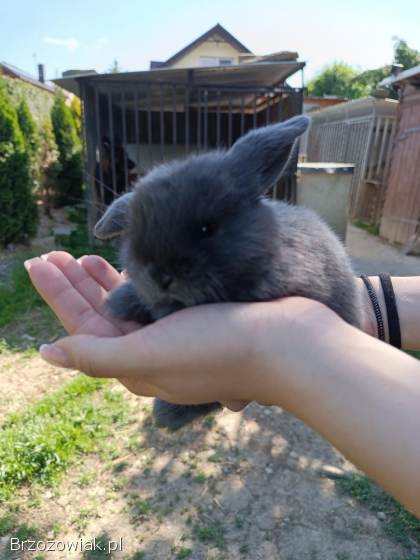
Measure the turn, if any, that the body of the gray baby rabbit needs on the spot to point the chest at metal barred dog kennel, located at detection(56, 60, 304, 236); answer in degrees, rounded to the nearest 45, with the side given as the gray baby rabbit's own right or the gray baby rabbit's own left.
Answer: approximately 135° to the gray baby rabbit's own right

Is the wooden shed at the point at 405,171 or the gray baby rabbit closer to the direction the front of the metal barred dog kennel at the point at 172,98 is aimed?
the gray baby rabbit

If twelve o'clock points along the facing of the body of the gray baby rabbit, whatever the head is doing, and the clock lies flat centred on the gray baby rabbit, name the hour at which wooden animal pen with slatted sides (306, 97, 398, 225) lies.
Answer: The wooden animal pen with slatted sides is roughly at 5 o'clock from the gray baby rabbit.

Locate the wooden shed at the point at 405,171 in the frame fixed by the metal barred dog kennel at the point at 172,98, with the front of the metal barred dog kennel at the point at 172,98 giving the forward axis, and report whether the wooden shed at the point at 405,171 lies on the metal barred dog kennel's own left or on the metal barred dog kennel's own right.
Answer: on the metal barred dog kennel's own left

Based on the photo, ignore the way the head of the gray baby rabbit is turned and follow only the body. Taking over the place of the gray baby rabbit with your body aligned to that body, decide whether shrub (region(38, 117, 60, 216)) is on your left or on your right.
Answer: on your right

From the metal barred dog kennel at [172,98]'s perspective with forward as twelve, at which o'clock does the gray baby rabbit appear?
The gray baby rabbit is roughly at 12 o'clock from the metal barred dog kennel.

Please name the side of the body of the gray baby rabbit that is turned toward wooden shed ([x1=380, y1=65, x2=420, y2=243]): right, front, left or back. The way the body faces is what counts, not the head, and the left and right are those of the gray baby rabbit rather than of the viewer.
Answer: back
